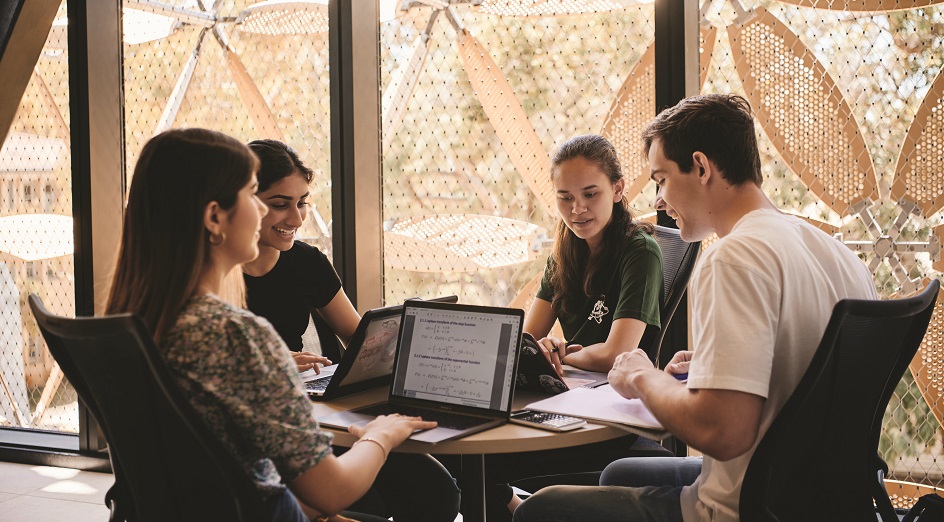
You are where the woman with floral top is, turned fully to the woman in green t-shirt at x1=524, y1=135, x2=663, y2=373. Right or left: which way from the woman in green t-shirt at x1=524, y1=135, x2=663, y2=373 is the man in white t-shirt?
right

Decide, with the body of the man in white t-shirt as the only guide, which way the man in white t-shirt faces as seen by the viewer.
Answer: to the viewer's left

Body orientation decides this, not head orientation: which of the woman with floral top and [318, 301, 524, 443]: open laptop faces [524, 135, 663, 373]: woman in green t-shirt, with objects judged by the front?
the woman with floral top

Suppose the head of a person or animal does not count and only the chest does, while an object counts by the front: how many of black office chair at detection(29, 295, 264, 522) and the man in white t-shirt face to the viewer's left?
1

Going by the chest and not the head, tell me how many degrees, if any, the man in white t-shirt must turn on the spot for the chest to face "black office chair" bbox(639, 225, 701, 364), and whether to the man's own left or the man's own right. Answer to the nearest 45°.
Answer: approximately 90° to the man's own right

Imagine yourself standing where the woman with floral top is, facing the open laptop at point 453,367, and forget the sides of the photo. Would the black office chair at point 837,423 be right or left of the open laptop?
right

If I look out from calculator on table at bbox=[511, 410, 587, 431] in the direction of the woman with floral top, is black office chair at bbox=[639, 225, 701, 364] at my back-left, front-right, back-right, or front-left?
back-right

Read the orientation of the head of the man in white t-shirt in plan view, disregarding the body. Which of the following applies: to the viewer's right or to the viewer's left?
to the viewer's left

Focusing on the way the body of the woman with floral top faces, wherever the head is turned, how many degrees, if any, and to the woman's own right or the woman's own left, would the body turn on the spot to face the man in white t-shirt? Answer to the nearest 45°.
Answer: approximately 45° to the woman's own right

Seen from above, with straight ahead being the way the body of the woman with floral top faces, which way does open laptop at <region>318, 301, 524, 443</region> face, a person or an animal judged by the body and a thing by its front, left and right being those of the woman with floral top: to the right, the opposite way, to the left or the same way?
the opposite way
